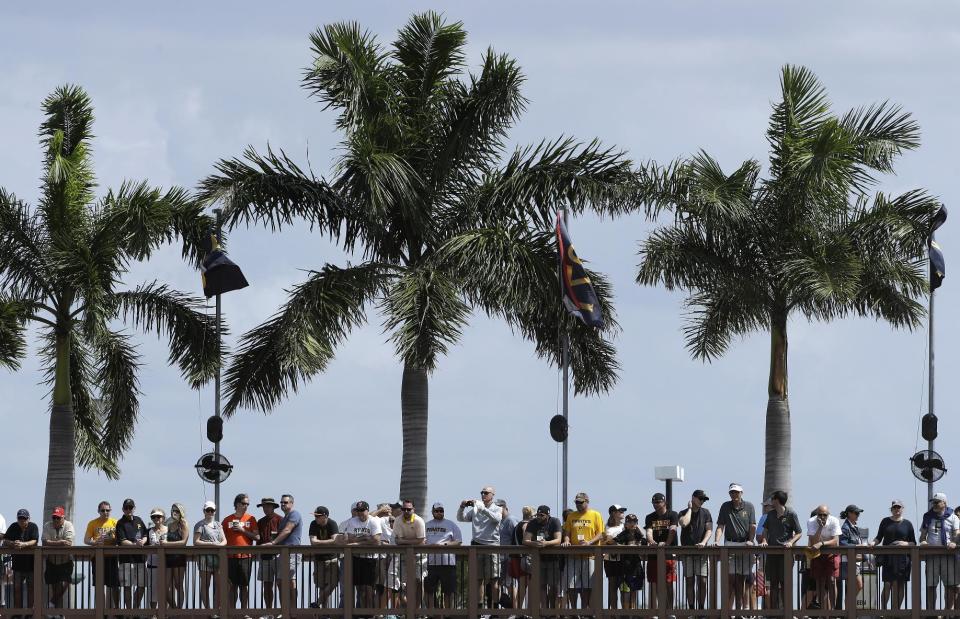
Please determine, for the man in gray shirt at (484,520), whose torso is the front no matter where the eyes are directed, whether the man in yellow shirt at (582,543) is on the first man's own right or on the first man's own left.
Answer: on the first man's own left

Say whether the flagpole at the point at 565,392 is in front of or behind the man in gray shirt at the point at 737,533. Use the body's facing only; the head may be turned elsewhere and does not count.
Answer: behind

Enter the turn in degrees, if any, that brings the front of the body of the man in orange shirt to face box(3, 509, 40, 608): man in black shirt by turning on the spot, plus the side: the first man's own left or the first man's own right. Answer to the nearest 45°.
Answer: approximately 90° to the first man's own right

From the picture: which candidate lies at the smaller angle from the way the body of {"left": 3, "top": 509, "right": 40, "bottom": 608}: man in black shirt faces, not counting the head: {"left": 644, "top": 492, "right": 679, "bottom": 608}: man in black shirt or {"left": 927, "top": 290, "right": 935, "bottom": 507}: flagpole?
the man in black shirt

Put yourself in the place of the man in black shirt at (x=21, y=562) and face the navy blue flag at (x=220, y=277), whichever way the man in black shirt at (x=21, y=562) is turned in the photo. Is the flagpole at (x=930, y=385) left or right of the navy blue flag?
right

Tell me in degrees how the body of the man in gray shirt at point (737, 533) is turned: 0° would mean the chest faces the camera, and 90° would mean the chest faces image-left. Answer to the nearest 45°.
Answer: approximately 0°

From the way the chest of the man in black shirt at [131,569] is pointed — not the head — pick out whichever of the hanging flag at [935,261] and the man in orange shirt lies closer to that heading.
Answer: the man in orange shirt

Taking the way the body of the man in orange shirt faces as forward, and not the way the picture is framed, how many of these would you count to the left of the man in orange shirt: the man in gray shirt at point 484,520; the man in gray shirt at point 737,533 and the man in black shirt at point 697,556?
3
